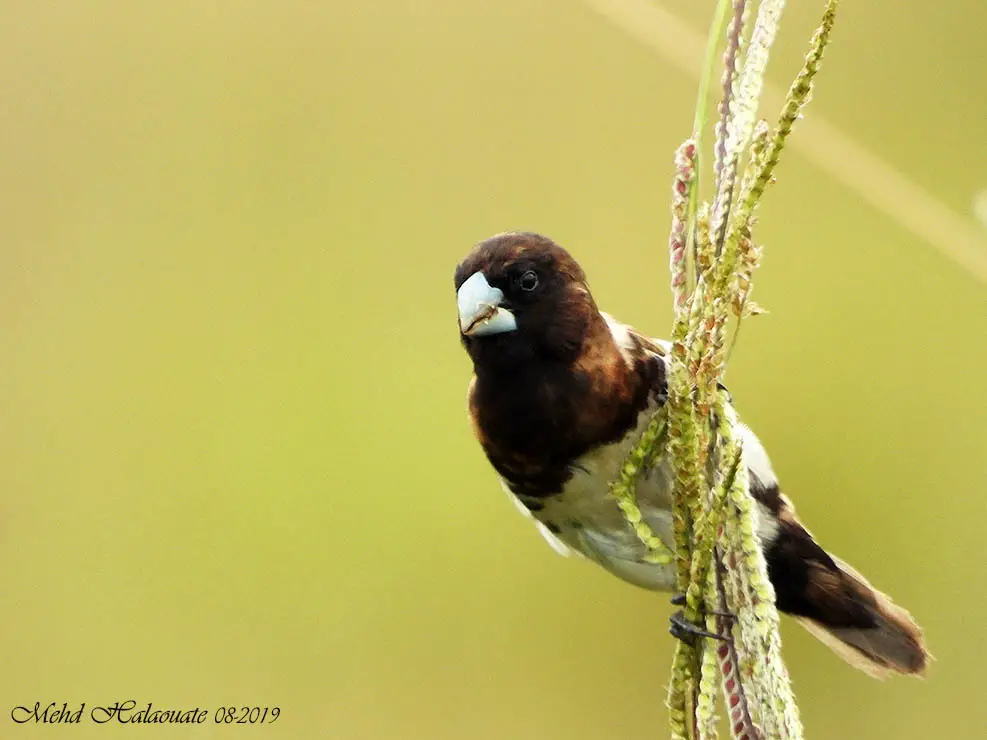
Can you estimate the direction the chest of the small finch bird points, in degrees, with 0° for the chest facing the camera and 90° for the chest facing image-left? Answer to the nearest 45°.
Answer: approximately 45°
